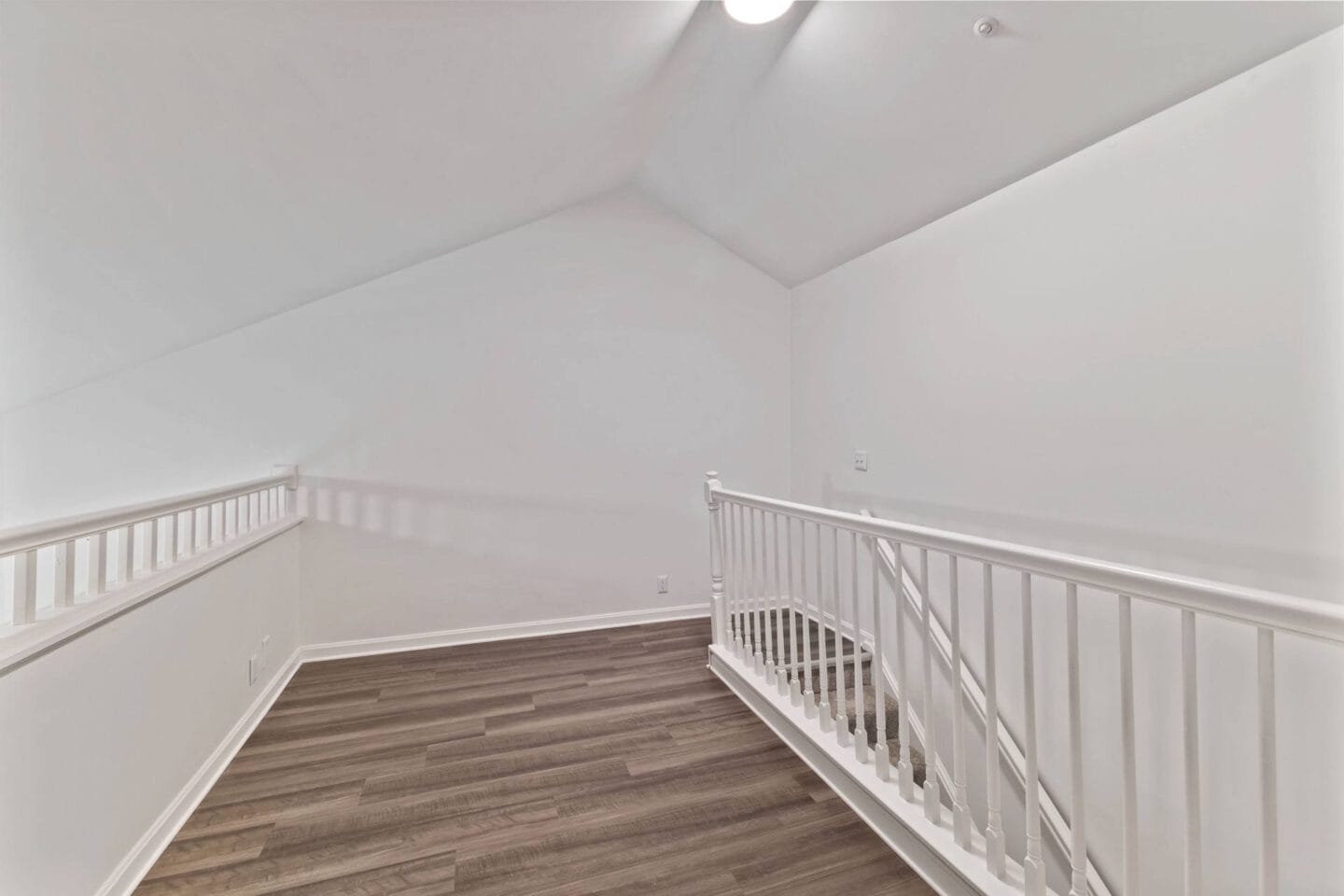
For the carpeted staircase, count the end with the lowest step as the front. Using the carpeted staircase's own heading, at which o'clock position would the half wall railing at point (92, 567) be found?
The half wall railing is roughly at 3 o'clock from the carpeted staircase.

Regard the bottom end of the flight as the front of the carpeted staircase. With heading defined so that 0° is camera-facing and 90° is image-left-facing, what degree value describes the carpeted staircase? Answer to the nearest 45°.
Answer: approximately 315°
